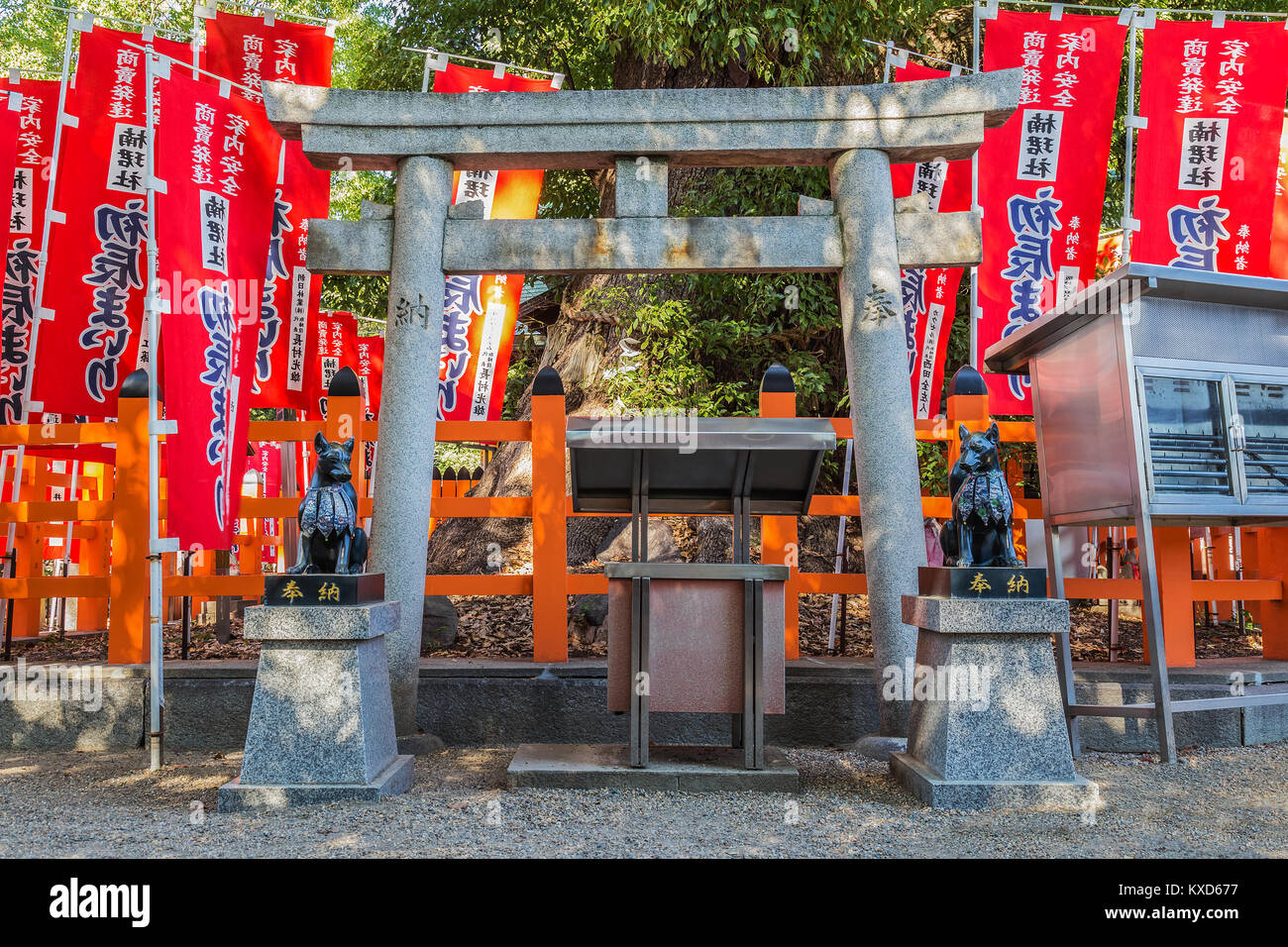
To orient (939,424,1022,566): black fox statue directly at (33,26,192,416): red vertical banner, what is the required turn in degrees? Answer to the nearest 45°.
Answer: approximately 90° to its right

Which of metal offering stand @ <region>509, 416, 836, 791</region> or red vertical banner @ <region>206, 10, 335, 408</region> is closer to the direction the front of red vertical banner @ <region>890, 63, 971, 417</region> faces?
the metal offering stand

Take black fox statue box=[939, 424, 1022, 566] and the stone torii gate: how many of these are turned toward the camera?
2

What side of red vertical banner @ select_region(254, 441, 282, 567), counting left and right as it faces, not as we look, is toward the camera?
front

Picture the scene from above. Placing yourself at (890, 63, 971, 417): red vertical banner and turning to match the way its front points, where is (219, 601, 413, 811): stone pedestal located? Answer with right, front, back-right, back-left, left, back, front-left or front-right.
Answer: front-right

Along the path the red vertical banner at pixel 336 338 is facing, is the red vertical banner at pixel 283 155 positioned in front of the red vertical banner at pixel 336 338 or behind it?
in front

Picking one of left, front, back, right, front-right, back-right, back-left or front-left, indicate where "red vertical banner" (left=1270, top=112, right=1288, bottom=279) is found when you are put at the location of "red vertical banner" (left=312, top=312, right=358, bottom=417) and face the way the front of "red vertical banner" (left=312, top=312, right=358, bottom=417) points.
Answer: front-left

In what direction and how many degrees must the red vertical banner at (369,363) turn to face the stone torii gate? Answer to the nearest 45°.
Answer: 0° — it already faces it

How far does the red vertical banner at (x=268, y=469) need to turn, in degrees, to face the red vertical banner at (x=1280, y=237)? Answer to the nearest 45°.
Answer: approximately 45° to its left

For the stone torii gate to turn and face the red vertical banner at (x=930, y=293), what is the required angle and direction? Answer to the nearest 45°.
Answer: approximately 135° to its left
